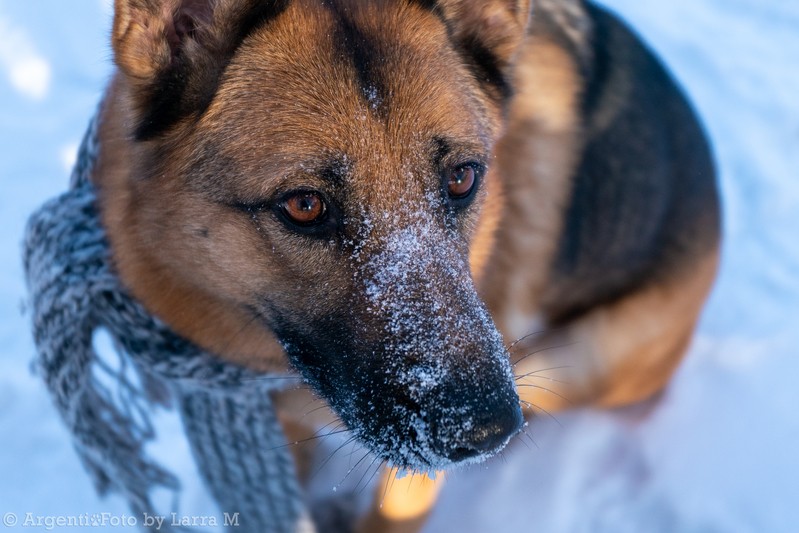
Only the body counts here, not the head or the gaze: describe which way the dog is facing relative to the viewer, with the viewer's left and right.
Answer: facing the viewer and to the left of the viewer
